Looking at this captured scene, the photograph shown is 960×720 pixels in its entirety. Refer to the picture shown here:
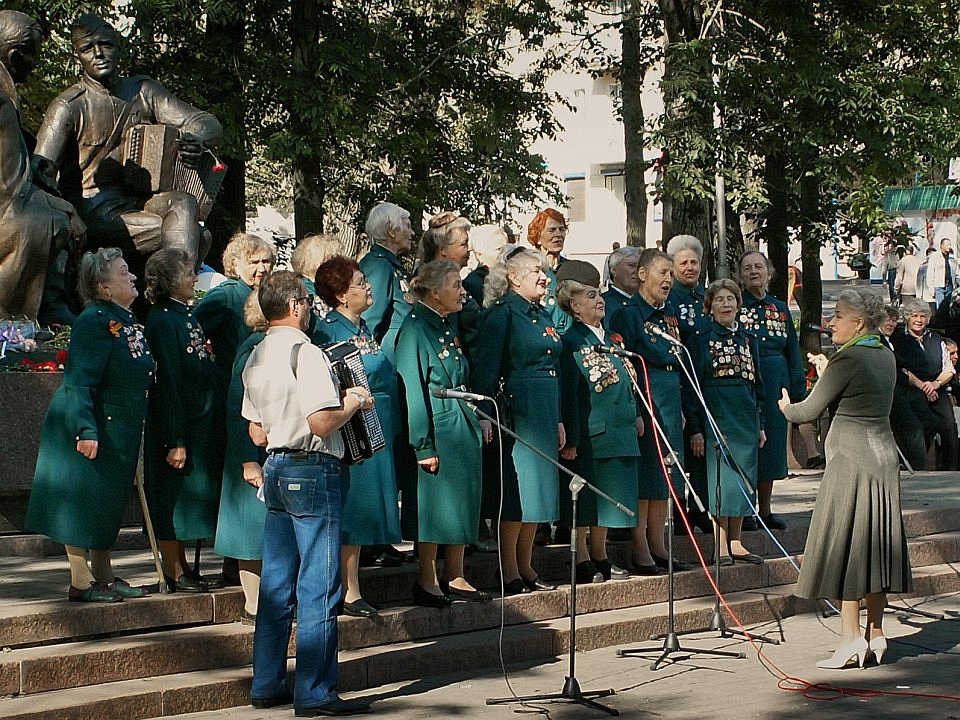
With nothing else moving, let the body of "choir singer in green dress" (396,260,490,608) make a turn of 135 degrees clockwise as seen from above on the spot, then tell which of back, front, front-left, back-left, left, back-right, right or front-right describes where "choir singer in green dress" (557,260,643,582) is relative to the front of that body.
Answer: back-right

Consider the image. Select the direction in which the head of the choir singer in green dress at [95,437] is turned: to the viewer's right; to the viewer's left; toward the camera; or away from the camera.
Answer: to the viewer's right

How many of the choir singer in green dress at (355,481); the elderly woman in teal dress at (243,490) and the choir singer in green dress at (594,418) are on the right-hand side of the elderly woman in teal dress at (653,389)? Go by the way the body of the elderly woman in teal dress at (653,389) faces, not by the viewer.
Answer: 3

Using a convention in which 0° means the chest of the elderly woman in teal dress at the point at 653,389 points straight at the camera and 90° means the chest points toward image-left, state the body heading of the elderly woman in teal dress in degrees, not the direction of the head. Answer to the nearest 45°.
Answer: approximately 315°

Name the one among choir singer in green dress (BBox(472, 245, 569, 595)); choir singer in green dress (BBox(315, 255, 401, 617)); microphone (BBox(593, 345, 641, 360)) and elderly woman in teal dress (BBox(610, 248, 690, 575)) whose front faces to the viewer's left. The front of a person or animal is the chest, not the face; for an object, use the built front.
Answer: the microphone

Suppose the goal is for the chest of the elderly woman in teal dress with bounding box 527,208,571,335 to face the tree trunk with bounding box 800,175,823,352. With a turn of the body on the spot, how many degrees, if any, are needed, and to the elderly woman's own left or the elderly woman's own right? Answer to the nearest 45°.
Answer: approximately 135° to the elderly woman's own left

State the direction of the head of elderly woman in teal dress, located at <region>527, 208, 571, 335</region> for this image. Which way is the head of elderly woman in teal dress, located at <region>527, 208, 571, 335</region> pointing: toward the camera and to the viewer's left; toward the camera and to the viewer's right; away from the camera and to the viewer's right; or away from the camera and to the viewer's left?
toward the camera and to the viewer's right

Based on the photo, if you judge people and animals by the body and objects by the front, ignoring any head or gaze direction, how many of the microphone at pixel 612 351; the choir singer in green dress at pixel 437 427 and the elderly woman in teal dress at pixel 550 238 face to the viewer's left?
1

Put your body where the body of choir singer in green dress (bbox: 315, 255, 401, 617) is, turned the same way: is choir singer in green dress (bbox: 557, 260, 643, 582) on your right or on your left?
on your left

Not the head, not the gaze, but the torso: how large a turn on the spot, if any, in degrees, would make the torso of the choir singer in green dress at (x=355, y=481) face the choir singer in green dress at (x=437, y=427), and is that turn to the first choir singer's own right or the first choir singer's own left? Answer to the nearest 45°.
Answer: approximately 90° to the first choir singer's own left

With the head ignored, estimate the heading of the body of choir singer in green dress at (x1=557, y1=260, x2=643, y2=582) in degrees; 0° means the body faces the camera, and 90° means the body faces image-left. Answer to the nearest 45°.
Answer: approximately 315°

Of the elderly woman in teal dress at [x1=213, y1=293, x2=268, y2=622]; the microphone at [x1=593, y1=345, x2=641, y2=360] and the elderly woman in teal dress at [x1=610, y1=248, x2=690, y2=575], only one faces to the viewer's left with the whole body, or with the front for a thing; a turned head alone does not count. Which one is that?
the microphone

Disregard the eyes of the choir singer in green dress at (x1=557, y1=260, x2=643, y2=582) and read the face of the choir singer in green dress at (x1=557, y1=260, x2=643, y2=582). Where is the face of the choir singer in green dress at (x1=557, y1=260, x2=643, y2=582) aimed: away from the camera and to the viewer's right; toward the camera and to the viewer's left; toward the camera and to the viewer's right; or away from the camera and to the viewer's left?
toward the camera and to the viewer's right

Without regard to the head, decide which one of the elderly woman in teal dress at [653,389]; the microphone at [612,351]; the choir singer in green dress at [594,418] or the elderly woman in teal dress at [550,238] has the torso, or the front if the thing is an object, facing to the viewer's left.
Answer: the microphone

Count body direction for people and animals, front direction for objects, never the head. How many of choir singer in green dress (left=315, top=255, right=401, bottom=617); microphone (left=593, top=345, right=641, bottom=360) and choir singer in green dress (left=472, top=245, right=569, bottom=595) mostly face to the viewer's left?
1
